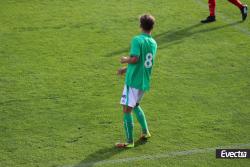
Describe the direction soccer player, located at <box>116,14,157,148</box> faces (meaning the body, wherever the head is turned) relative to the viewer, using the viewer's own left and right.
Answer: facing away from the viewer and to the left of the viewer

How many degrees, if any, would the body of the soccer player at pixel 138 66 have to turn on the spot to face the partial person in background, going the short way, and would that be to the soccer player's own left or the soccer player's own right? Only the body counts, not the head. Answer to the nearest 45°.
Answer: approximately 45° to the soccer player's own right
